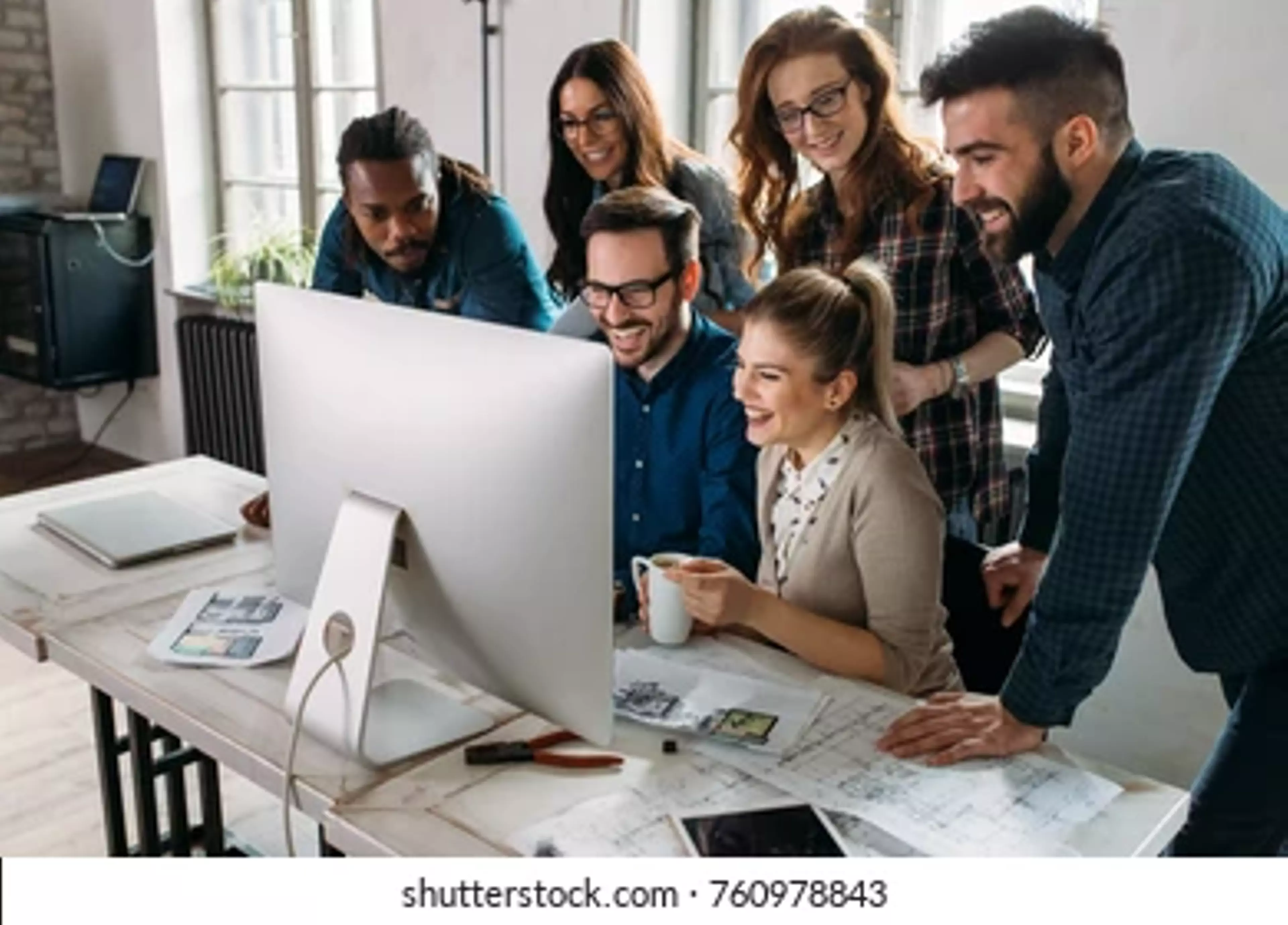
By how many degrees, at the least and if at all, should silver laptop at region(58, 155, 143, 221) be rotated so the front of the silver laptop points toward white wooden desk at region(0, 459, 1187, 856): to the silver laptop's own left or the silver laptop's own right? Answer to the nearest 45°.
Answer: approximately 45° to the silver laptop's own left

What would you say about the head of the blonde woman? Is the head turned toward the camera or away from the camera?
toward the camera

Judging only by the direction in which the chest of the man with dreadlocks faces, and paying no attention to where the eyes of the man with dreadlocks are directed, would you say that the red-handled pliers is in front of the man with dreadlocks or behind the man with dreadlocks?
in front

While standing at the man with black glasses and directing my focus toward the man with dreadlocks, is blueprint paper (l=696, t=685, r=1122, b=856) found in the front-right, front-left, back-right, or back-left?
back-left

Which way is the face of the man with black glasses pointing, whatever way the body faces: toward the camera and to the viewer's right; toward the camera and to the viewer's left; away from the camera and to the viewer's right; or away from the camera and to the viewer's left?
toward the camera and to the viewer's left

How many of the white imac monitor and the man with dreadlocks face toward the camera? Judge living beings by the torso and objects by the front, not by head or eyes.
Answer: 1

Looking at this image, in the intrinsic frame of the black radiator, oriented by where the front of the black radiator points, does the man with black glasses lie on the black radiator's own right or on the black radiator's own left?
on the black radiator's own left

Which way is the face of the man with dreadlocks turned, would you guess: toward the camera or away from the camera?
toward the camera

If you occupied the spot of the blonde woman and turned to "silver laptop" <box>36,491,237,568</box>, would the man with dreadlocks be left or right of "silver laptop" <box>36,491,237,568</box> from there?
right

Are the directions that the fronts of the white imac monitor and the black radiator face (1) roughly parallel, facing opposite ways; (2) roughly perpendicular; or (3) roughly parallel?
roughly parallel, facing opposite ways

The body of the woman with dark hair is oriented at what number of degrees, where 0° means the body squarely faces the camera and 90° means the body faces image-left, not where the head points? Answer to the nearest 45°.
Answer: approximately 45°

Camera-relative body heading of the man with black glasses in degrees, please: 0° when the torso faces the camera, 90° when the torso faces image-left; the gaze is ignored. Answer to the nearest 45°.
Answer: approximately 45°

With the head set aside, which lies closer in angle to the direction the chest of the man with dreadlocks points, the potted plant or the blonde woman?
the blonde woman

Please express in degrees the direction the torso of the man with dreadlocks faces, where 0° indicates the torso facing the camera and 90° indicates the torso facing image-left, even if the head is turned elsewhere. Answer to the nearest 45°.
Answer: approximately 0°

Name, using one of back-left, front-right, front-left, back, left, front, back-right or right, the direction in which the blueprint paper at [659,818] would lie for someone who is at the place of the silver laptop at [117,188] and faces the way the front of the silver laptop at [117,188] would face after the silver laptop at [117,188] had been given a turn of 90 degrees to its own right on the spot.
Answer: back-left

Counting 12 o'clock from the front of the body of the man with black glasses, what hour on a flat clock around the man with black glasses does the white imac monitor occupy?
The white imac monitor is roughly at 11 o'clock from the man with black glasses.

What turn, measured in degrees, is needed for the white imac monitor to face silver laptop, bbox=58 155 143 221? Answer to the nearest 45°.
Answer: approximately 45° to its left
